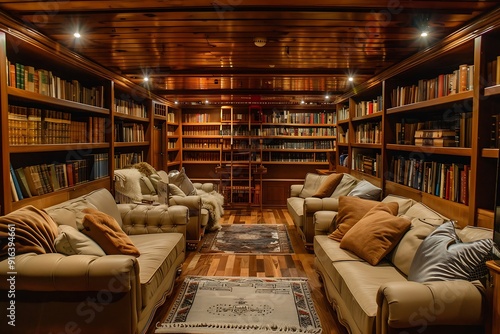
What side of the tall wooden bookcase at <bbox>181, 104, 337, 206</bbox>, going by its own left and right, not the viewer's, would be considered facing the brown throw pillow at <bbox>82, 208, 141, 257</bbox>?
front

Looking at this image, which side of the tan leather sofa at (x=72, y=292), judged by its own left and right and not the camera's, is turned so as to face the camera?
right

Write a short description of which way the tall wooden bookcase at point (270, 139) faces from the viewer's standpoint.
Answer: facing the viewer

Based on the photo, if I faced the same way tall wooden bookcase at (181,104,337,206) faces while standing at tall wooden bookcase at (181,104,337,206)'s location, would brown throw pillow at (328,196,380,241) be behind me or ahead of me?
ahead

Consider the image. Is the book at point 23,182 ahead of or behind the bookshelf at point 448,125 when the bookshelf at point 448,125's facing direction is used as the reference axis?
ahead

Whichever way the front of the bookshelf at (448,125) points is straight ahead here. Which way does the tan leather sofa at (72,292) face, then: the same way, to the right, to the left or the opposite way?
the opposite way

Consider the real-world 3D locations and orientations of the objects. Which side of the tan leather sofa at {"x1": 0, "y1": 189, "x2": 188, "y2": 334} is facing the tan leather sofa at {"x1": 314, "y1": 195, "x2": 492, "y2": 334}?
front

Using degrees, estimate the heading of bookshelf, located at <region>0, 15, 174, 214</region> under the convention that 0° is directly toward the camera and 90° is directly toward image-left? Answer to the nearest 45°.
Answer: approximately 315°

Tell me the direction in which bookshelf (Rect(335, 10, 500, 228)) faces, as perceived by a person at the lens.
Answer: facing the viewer and to the left of the viewer

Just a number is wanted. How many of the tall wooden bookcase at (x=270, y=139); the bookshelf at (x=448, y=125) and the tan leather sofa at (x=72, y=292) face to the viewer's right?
1

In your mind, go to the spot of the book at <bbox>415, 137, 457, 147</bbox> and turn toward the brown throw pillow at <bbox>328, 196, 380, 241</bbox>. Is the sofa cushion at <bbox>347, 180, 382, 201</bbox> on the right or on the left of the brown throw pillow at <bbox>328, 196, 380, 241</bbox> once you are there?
right

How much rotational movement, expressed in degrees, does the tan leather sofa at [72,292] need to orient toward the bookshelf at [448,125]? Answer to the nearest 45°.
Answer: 0° — it already faces it

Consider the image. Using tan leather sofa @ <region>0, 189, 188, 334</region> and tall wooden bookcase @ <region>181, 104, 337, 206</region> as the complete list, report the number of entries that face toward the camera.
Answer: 1
